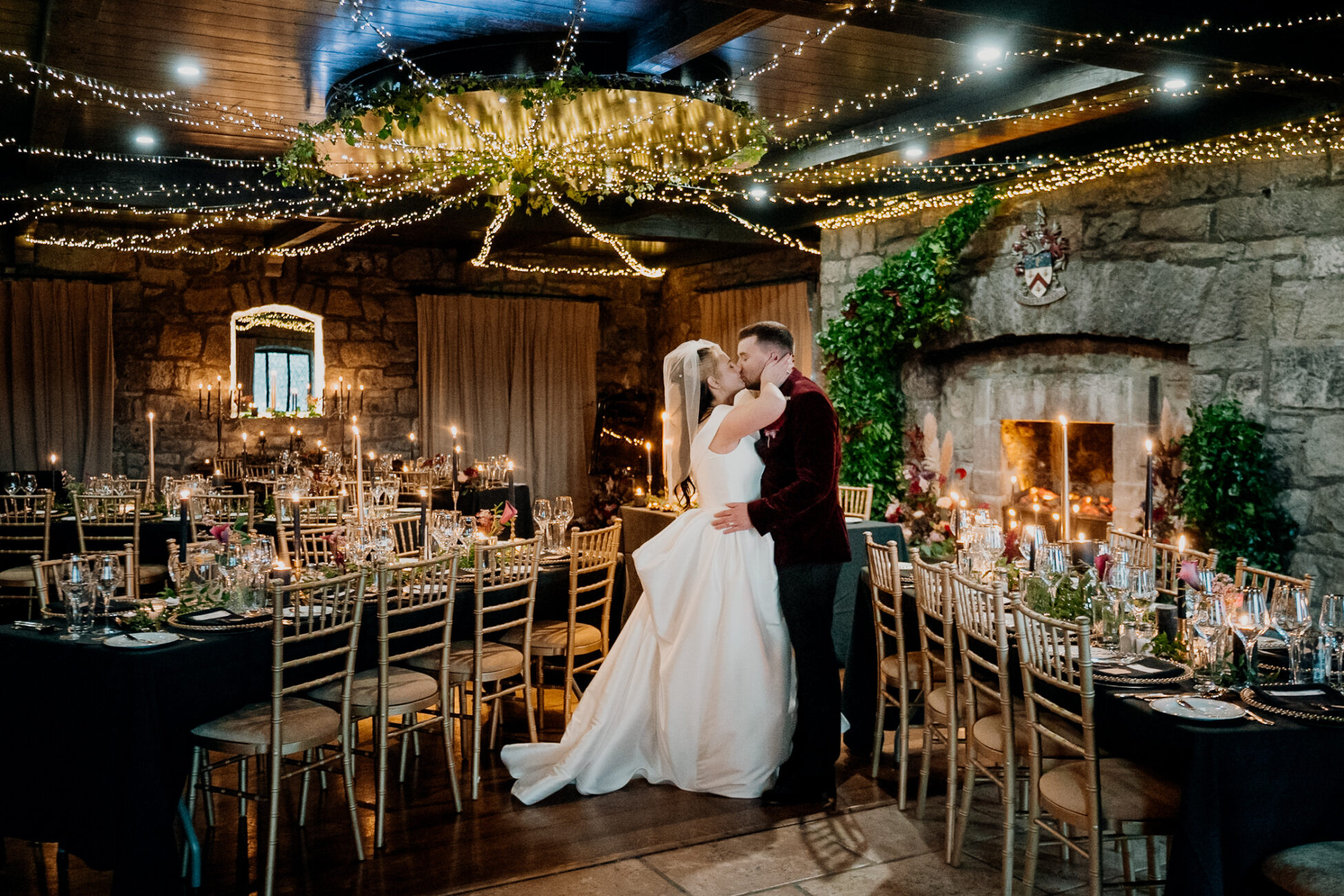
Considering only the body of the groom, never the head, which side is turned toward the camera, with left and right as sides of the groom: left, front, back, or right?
left

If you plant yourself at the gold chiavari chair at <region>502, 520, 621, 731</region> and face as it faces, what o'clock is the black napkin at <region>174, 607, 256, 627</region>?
The black napkin is roughly at 9 o'clock from the gold chiavari chair.

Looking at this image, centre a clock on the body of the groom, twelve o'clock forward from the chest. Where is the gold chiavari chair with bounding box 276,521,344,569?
The gold chiavari chair is roughly at 1 o'clock from the groom.

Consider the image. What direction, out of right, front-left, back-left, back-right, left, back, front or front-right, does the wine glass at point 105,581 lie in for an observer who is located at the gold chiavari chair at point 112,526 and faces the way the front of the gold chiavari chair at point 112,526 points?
back-right

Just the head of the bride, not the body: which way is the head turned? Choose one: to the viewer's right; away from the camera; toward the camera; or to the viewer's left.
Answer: to the viewer's right

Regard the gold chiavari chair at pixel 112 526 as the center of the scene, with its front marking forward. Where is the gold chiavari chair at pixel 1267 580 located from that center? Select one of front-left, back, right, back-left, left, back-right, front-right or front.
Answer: right

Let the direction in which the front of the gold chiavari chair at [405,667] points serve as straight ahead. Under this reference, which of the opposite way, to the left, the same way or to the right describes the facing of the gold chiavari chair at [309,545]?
the opposite way

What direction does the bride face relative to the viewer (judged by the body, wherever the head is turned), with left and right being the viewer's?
facing to the right of the viewer

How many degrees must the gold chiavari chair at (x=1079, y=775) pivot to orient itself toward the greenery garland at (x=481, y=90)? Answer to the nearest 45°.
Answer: approximately 90° to its left

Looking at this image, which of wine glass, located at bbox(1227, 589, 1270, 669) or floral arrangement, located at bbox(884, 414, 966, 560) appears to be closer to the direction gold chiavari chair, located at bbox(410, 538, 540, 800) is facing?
the floral arrangement

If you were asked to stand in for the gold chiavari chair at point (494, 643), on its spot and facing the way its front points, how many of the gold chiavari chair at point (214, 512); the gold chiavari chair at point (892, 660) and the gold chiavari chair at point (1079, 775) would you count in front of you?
1

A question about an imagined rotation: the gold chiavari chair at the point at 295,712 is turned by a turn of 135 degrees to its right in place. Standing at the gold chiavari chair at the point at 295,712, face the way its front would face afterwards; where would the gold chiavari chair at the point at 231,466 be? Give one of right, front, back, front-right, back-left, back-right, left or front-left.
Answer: left

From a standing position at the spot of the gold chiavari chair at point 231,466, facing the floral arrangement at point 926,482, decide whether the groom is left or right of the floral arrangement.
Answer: right
